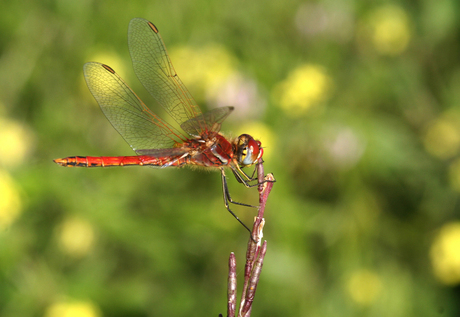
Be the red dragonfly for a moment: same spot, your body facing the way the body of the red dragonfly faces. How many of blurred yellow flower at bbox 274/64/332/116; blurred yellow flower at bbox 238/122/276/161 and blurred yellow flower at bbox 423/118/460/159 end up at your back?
0

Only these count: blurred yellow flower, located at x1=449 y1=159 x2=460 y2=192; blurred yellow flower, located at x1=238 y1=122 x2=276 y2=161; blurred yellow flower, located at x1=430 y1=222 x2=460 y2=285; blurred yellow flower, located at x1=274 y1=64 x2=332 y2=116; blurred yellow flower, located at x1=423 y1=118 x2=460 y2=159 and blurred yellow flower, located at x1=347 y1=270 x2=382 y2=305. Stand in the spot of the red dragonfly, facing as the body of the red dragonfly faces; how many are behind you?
0

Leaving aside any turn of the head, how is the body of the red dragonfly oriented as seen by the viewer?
to the viewer's right

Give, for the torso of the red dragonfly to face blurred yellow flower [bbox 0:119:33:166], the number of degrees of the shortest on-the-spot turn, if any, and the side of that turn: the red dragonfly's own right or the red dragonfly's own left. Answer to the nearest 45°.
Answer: approximately 135° to the red dragonfly's own left

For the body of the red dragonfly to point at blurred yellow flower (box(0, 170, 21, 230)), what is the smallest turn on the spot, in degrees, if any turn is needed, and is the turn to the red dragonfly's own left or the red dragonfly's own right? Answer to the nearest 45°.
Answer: approximately 135° to the red dragonfly's own left

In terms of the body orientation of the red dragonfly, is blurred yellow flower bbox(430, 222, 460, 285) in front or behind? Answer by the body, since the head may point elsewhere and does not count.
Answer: in front

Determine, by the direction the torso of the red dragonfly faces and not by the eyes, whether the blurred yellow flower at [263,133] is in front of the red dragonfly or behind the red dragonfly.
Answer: in front

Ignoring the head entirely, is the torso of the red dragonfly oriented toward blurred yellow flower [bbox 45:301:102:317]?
no
